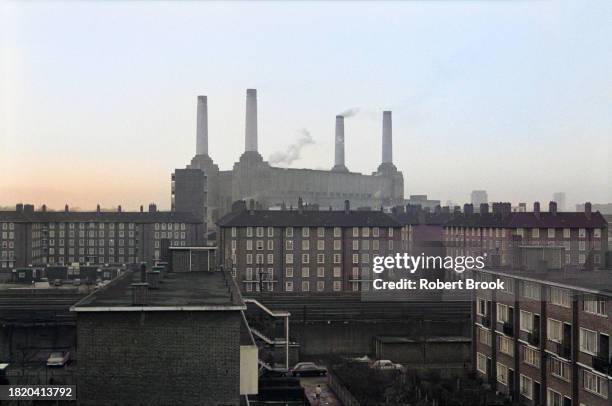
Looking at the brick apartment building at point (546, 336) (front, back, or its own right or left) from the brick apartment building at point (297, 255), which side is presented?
right

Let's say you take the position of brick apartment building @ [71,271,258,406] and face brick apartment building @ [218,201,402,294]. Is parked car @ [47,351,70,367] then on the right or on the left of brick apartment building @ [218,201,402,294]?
left

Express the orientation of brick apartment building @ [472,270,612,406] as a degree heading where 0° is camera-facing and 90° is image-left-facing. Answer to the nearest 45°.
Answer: approximately 45°

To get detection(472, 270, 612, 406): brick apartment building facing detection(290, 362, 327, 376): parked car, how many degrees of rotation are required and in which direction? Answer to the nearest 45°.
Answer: approximately 45° to its right

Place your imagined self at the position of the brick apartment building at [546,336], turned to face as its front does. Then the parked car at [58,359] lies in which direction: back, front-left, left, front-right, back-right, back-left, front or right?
front-right

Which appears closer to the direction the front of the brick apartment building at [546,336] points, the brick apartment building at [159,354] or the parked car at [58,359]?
the brick apartment building

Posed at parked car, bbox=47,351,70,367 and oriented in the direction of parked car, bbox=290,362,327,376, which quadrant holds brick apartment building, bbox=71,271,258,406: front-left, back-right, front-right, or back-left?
front-right

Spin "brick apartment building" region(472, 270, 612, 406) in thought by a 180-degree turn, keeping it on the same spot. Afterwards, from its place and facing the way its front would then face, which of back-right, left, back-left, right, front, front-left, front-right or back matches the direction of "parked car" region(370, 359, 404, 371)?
left

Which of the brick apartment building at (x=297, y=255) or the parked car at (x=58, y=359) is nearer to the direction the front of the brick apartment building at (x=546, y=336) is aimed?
the parked car

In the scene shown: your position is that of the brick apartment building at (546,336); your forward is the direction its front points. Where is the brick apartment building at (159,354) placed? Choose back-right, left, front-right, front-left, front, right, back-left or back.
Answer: front
